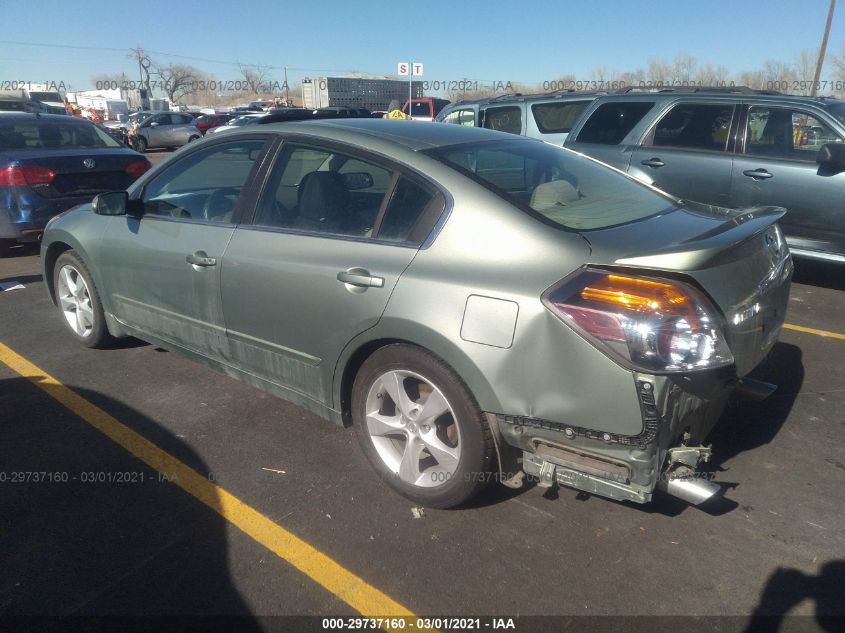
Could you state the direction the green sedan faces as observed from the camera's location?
facing away from the viewer and to the left of the viewer

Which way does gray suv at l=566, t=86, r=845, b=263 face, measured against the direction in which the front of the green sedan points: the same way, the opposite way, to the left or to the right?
the opposite way

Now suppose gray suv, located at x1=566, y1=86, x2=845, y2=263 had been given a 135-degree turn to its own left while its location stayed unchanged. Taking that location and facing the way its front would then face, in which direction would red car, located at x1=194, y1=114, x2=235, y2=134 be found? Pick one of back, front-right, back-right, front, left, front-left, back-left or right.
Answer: front-left

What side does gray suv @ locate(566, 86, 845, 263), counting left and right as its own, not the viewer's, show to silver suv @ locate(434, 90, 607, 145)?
back

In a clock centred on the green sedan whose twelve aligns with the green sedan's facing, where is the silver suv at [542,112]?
The silver suv is roughly at 2 o'clock from the green sedan.

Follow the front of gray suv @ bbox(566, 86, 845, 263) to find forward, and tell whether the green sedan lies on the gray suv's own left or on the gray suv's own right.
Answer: on the gray suv's own right

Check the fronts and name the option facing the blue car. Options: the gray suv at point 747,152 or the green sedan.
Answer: the green sedan
